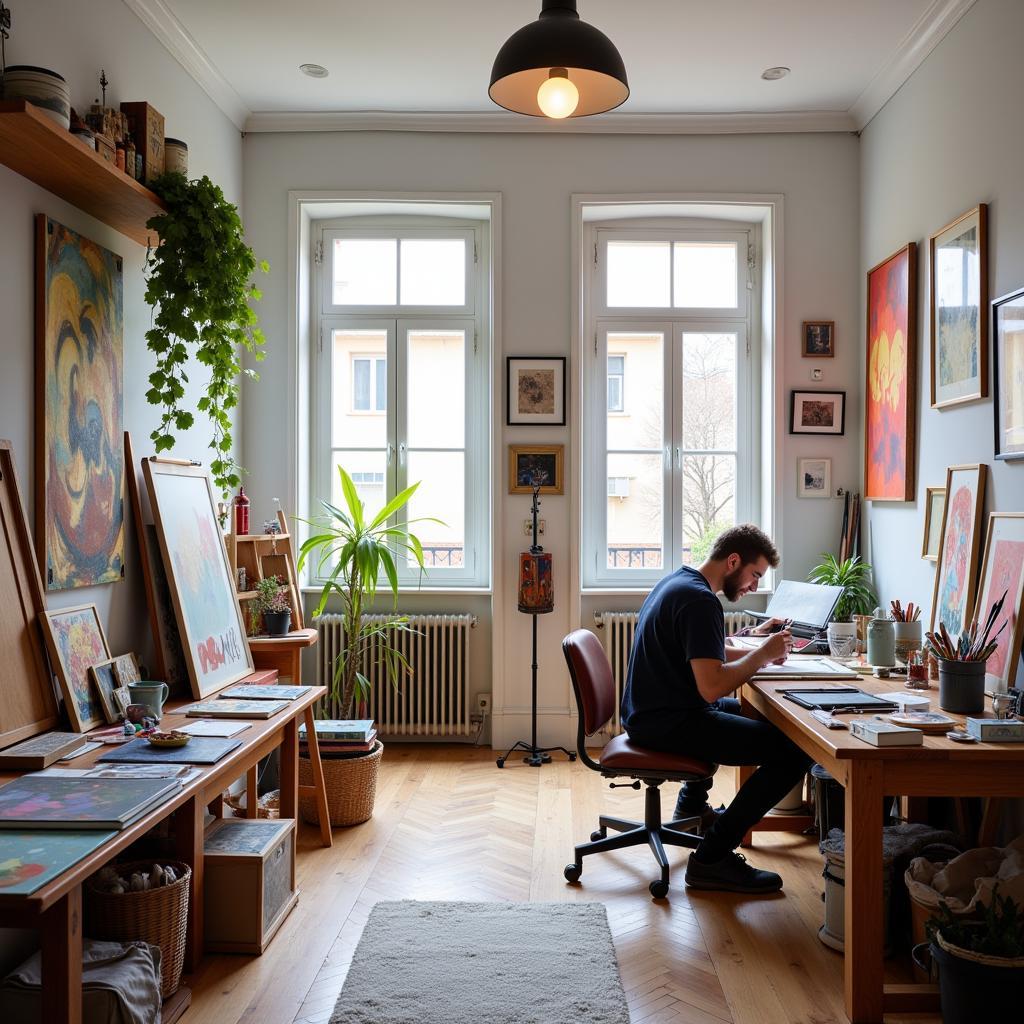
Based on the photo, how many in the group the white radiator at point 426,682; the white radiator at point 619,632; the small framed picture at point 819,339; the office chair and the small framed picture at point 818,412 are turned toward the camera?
4

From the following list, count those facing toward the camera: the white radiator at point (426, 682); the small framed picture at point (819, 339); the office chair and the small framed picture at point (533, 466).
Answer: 3

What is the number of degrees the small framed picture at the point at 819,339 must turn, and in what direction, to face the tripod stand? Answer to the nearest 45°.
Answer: approximately 45° to its right

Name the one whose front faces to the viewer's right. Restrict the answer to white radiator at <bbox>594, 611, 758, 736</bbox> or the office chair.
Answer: the office chair

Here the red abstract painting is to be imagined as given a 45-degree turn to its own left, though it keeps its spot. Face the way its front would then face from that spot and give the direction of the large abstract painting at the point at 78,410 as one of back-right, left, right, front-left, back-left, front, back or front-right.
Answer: front-right

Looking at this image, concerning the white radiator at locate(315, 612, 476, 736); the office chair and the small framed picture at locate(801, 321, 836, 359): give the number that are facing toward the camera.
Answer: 2

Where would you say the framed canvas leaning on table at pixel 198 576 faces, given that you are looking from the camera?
facing the viewer and to the right of the viewer

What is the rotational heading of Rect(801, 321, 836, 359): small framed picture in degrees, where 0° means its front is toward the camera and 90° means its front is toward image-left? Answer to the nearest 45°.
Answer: approximately 0°

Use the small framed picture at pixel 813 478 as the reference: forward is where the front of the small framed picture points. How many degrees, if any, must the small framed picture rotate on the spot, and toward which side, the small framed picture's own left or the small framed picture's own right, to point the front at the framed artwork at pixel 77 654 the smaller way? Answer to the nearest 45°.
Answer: approximately 45° to the small framed picture's own right

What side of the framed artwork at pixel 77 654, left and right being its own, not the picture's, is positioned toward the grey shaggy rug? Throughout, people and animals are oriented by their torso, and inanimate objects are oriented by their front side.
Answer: front

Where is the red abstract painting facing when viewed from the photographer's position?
facing the viewer and to the left of the viewer

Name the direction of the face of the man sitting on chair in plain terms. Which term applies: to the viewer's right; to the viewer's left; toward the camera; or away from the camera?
to the viewer's right

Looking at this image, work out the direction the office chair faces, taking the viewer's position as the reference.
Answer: facing to the right of the viewer

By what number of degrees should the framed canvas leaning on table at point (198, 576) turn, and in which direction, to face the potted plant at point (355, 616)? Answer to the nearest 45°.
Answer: approximately 90° to its left

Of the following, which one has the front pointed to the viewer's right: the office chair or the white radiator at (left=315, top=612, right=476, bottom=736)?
the office chair
